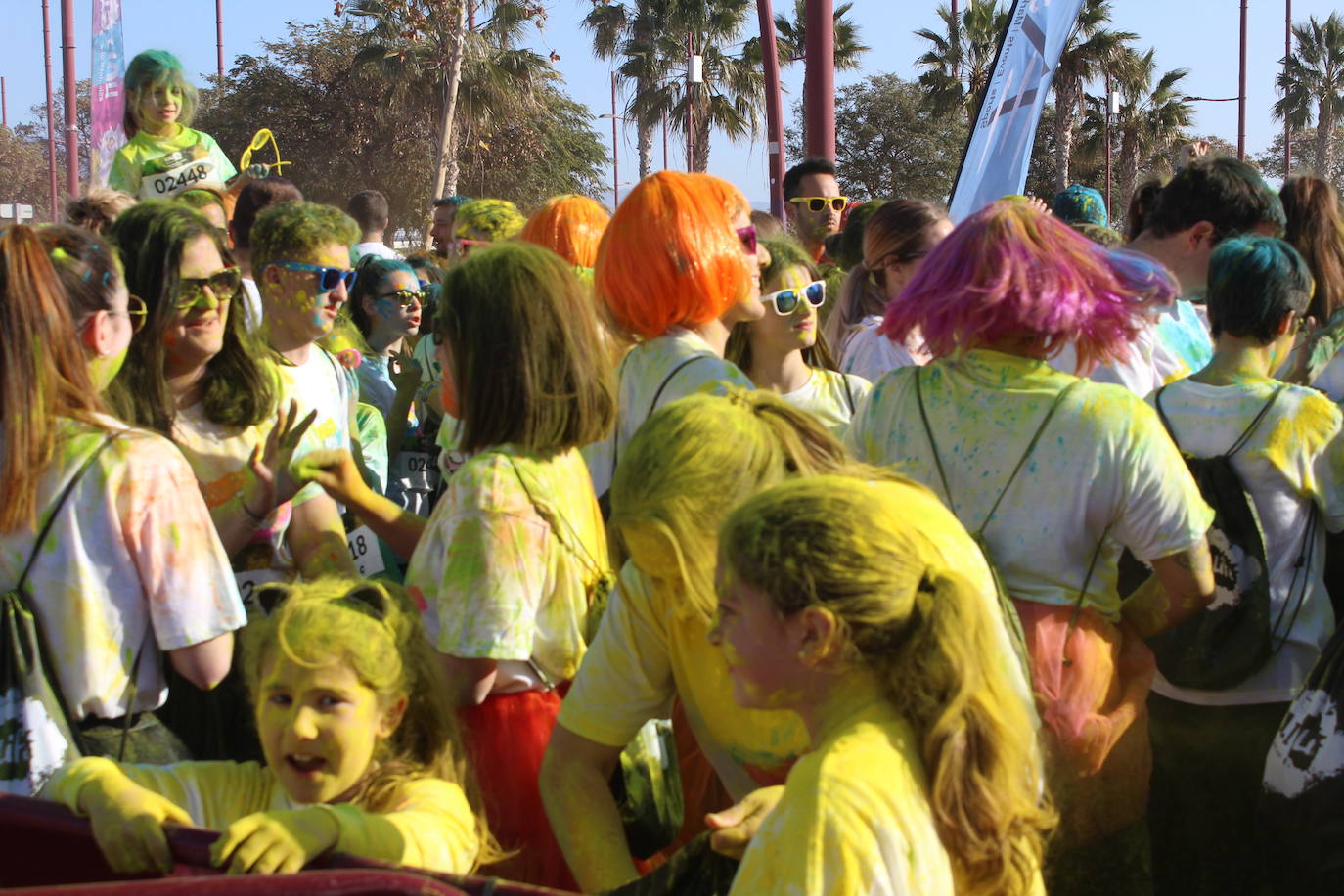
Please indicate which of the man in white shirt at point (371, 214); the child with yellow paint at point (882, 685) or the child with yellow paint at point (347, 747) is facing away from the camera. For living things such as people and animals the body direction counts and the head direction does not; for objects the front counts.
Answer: the man in white shirt

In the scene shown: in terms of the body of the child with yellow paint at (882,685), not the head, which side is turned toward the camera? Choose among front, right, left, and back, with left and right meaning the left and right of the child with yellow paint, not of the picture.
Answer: left

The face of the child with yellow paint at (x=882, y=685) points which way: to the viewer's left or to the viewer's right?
to the viewer's left

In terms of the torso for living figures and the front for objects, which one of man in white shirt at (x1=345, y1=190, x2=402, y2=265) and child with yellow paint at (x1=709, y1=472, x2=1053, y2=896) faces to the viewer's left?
the child with yellow paint

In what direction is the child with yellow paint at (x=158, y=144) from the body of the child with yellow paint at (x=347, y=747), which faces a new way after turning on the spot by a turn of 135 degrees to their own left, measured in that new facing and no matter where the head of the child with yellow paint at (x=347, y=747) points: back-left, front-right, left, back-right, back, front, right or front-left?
left

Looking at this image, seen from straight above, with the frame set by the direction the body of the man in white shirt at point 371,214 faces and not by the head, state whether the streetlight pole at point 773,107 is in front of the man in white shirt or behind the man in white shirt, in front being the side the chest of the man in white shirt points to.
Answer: in front

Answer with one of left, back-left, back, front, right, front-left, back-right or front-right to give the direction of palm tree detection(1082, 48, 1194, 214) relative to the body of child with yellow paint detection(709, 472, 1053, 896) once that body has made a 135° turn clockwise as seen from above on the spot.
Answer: front-left

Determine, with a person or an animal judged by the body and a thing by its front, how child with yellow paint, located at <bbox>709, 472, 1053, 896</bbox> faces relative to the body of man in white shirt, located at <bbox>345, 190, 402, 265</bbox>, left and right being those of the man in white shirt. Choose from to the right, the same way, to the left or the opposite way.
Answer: to the left

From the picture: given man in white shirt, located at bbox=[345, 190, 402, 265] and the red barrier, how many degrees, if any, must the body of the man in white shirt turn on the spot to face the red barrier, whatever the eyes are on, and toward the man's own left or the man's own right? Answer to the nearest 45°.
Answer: approximately 180°

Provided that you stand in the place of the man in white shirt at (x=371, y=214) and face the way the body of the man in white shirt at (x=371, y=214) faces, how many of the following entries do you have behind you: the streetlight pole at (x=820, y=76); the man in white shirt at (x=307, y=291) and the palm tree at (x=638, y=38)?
1

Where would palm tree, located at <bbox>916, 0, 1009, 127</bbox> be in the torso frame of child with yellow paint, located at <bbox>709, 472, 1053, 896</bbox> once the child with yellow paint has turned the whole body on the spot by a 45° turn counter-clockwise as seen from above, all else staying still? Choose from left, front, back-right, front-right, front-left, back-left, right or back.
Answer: back-right

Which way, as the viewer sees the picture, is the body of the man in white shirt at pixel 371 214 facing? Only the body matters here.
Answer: away from the camera

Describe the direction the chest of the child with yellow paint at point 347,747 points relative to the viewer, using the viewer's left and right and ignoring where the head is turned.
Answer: facing the viewer and to the left of the viewer

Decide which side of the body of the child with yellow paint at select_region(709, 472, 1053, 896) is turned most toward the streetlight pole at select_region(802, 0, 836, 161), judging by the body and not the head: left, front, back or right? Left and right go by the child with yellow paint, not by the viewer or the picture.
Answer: right

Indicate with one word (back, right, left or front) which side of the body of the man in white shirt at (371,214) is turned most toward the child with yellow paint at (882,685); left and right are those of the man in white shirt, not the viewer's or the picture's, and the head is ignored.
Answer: back

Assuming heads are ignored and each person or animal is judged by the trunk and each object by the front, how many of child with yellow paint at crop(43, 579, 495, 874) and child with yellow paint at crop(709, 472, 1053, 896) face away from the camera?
0
